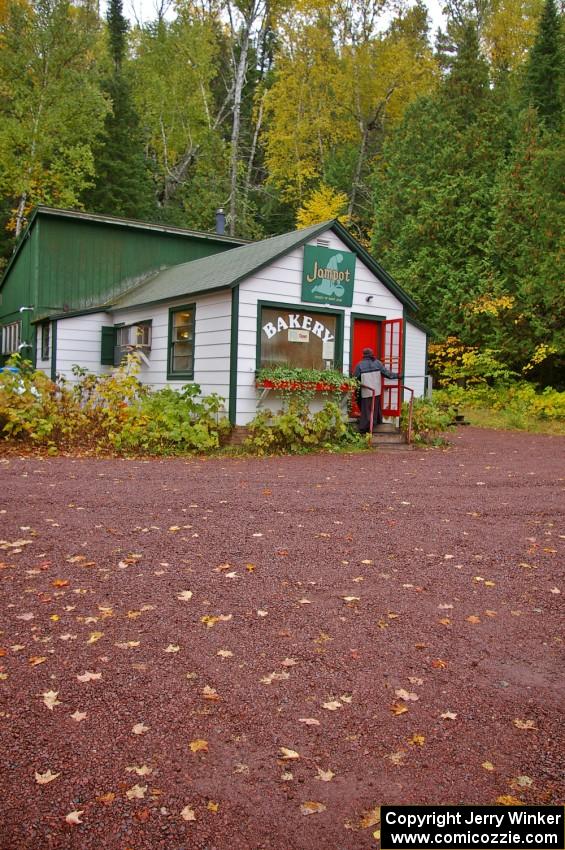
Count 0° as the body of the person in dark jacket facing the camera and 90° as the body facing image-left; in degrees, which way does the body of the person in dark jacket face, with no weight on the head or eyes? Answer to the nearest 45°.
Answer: approximately 180°

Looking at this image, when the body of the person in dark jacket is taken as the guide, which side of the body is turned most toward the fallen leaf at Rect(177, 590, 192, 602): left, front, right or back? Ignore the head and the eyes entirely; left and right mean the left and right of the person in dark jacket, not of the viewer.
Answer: back

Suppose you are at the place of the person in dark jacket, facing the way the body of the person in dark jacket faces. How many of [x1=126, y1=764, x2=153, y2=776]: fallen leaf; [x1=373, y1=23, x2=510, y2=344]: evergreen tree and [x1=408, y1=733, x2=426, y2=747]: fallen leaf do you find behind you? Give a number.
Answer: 2

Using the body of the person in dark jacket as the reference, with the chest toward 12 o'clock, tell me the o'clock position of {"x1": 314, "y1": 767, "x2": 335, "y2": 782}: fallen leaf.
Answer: The fallen leaf is roughly at 6 o'clock from the person in dark jacket.

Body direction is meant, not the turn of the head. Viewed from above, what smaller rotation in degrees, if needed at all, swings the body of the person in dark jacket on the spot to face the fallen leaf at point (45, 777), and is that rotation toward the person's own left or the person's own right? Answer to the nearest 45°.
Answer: approximately 180°

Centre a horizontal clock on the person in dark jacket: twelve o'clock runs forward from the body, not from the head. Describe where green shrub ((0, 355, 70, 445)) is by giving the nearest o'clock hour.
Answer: The green shrub is roughly at 8 o'clock from the person in dark jacket.

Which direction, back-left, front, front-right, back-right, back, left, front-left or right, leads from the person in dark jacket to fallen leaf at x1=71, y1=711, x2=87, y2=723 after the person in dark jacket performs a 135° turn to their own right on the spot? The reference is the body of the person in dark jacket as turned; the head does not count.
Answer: front-right

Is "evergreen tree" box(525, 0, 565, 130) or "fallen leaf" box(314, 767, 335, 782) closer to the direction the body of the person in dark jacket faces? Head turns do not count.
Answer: the evergreen tree

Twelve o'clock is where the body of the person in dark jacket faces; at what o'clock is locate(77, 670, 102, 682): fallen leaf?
The fallen leaf is roughly at 6 o'clock from the person in dark jacket.

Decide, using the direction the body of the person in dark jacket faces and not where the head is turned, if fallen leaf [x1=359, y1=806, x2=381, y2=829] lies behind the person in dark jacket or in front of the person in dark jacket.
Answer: behind

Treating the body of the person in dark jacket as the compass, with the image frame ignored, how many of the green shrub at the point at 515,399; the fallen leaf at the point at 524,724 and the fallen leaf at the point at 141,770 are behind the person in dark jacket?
2

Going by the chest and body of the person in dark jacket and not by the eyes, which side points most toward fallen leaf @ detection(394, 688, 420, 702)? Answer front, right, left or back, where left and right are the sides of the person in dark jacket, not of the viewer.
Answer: back

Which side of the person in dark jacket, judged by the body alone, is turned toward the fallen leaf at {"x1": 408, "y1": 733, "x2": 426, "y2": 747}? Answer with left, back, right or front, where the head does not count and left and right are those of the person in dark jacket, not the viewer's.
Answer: back

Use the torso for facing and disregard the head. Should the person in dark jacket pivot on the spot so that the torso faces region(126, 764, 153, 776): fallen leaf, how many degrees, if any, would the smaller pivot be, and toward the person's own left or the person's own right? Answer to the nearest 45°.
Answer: approximately 180°

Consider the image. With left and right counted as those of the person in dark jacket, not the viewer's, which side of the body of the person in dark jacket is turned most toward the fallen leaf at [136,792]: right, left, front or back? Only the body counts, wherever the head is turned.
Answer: back
